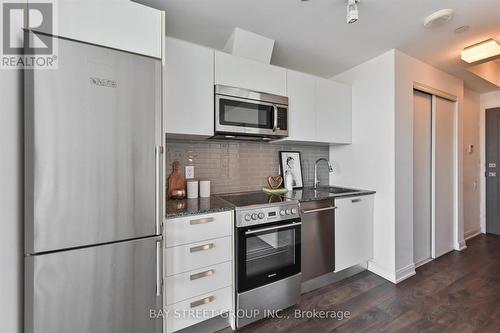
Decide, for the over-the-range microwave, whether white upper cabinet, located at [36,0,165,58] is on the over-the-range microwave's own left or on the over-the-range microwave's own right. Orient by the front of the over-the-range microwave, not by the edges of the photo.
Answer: on the over-the-range microwave's own right

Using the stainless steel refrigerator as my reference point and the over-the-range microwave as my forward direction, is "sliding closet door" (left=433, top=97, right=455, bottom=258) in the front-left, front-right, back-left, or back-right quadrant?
front-right

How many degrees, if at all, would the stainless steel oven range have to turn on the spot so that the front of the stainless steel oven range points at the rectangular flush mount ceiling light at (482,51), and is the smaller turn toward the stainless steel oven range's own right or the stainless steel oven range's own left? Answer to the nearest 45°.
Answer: approximately 45° to the stainless steel oven range's own left

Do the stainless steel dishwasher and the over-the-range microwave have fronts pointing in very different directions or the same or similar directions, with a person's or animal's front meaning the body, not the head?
same or similar directions

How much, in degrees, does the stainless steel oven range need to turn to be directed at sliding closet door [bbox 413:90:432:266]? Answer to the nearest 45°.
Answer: approximately 90° to its left

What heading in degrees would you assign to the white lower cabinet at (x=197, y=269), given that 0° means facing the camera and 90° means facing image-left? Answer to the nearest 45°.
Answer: approximately 315°

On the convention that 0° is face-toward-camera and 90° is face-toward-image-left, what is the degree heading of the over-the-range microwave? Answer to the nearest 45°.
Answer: approximately 315°

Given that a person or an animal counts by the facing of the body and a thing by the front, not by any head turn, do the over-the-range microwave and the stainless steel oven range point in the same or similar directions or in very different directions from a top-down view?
same or similar directions

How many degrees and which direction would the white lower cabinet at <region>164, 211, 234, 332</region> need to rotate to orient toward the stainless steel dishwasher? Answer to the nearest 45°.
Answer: approximately 45° to its left

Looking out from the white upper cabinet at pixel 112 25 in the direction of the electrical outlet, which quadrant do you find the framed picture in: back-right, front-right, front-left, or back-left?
front-right

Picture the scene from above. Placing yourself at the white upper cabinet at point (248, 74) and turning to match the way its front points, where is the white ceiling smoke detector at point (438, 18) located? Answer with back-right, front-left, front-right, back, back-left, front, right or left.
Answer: front-left
